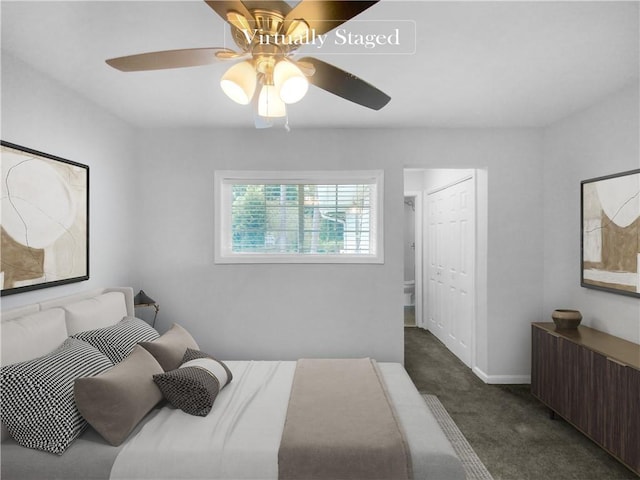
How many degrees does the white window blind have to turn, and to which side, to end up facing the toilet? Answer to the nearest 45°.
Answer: approximately 135° to its left

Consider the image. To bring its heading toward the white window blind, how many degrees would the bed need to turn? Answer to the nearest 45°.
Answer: approximately 45° to its left

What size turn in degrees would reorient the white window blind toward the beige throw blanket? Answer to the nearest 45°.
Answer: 0° — it already faces it

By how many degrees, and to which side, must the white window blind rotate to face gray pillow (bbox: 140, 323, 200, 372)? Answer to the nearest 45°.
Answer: approximately 45° to its right

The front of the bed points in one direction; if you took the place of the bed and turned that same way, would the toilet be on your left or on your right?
on your left

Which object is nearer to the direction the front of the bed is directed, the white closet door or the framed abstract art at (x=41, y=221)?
the white closet door

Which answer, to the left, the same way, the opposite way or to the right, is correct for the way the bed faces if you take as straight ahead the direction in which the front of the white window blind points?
to the left

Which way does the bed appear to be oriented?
to the viewer's right

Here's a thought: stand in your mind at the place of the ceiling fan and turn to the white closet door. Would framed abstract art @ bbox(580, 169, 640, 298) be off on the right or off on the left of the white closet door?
right

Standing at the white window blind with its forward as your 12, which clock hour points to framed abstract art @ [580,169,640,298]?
The framed abstract art is roughly at 10 o'clock from the white window blind.

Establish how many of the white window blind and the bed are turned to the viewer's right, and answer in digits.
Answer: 1

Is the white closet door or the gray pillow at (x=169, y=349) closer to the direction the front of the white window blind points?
the gray pillow
